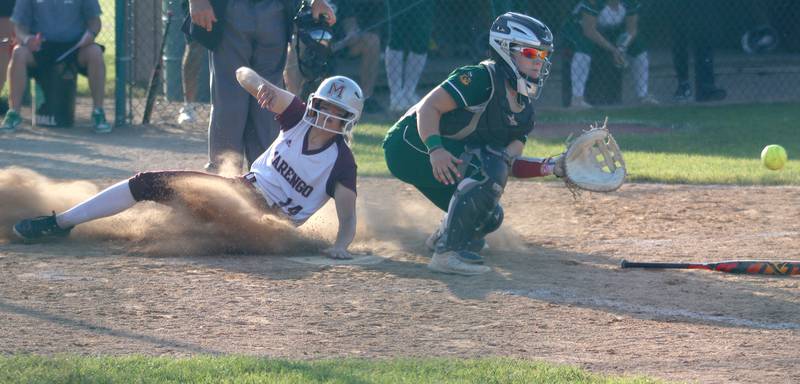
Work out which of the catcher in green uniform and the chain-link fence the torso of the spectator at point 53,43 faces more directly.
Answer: the catcher in green uniform

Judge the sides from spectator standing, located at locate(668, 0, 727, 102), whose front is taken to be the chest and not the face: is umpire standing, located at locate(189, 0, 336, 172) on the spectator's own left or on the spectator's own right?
on the spectator's own right

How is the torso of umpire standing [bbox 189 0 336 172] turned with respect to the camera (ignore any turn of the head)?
toward the camera

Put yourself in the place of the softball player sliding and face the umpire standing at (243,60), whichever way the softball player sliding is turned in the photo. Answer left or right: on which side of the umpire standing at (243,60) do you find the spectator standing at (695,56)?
right

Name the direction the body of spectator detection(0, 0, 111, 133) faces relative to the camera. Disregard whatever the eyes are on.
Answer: toward the camera

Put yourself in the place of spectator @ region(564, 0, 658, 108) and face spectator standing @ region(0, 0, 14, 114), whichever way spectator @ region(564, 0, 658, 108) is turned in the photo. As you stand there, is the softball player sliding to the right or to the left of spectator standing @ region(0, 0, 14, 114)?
left

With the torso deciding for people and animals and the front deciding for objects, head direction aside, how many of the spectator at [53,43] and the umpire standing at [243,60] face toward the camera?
2

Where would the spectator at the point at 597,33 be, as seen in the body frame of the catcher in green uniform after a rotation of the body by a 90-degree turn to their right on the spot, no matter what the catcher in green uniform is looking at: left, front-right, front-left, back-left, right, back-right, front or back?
back-right

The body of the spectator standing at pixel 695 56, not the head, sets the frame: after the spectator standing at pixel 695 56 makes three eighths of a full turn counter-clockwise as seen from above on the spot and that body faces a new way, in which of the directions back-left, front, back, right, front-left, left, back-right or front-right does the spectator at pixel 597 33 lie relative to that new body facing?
back-left

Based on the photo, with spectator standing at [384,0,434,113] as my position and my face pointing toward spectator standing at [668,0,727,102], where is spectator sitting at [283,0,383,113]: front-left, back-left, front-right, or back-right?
back-right

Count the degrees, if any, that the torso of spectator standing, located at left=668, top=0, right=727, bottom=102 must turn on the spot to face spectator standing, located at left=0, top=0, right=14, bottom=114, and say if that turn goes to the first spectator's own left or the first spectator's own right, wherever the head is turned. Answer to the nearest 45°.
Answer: approximately 90° to the first spectator's own right

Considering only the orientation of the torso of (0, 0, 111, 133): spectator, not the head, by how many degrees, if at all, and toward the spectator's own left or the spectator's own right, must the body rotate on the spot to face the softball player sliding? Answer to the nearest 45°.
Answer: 0° — they already face them

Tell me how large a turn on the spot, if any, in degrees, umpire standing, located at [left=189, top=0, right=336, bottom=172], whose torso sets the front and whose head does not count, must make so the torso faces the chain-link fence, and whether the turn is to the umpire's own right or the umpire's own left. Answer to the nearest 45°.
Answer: approximately 135° to the umpire's own left

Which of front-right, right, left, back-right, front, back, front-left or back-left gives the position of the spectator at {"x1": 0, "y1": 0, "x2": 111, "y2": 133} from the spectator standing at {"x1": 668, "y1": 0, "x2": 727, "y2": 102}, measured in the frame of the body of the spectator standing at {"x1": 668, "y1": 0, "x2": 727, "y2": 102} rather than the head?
right

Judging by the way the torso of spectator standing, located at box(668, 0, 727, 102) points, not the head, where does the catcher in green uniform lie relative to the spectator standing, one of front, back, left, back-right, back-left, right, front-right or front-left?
front-right

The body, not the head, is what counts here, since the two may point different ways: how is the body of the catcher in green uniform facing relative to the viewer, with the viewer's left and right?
facing the viewer and to the right of the viewer
